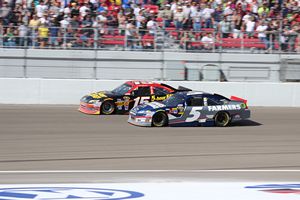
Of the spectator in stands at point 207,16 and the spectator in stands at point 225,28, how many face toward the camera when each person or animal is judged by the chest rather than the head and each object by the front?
2

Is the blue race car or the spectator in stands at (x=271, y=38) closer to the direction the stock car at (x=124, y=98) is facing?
the blue race car

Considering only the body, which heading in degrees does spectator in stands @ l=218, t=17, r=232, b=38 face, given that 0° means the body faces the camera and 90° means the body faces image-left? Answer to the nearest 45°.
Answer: approximately 0°

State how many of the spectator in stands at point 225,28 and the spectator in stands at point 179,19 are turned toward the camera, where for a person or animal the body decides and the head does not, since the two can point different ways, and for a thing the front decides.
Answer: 2
